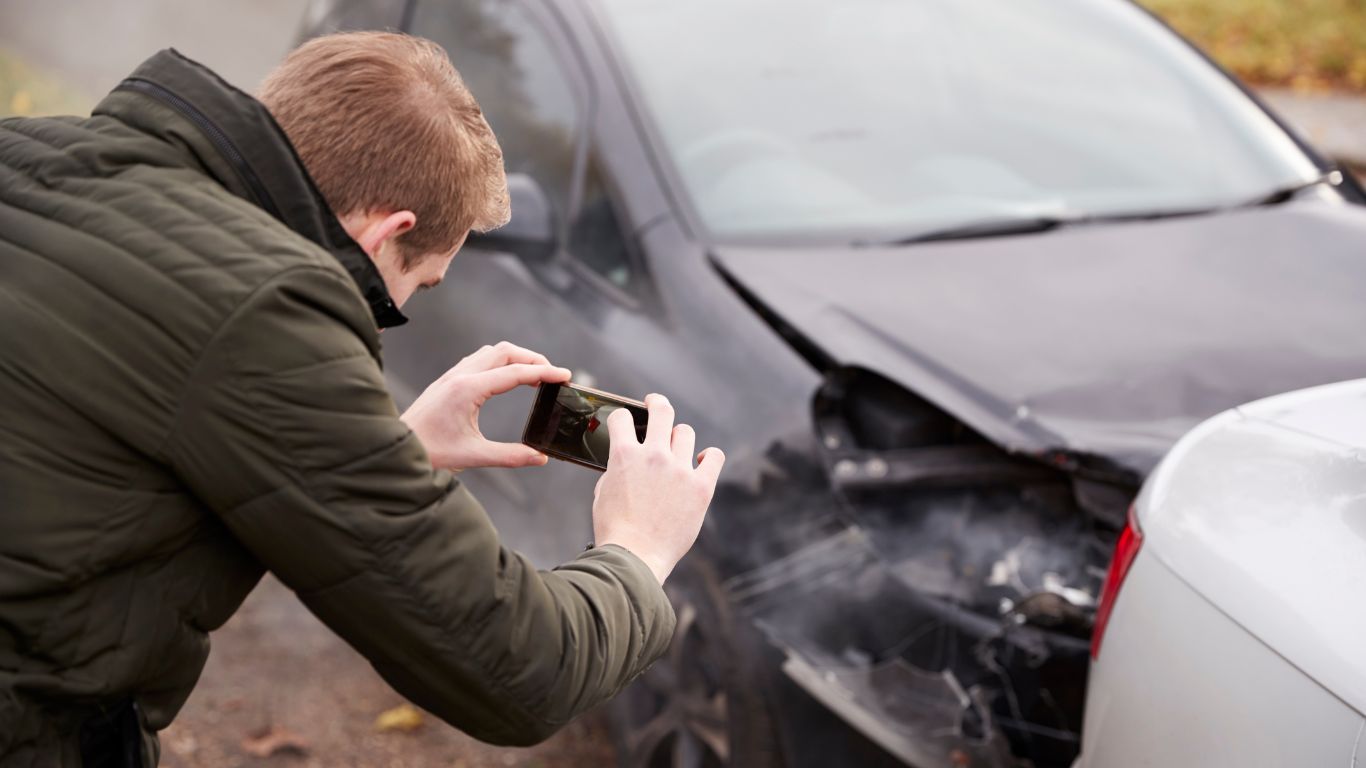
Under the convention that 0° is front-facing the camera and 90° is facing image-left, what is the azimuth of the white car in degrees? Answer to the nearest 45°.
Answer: approximately 315°

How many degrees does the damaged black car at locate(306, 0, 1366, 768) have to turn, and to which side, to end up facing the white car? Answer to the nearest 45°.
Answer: approximately 45° to its right

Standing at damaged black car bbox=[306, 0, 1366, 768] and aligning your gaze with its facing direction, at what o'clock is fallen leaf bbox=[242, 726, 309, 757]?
The fallen leaf is roughly at 4 o'clock from the damaged black car.

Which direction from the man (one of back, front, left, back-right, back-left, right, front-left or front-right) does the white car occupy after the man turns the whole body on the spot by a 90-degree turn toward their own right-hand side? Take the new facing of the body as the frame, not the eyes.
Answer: front-left

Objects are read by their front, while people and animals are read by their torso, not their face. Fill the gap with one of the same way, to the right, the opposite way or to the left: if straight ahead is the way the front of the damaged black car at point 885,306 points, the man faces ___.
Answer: to the left

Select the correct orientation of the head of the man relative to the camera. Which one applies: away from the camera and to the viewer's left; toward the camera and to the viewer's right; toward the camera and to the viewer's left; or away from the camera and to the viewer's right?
away from the camera and to the viewer's right

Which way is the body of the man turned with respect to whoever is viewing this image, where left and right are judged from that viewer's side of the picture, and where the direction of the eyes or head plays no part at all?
facing away from the viewer and to the right of the viewer

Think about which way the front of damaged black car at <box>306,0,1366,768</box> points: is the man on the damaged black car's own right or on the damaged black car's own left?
on the damaged black car's own right

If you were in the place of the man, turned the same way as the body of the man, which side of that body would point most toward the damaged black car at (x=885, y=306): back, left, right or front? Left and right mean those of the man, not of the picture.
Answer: front

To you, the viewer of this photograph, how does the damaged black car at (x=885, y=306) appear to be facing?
facing the viewer and to the right of the viewer

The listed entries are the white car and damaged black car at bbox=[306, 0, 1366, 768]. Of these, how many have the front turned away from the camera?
0
